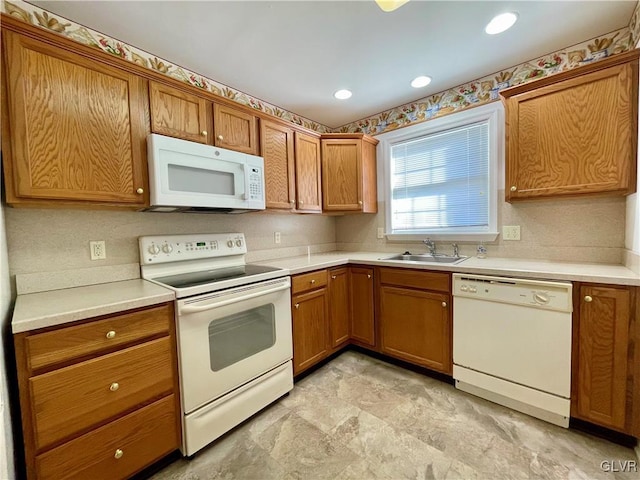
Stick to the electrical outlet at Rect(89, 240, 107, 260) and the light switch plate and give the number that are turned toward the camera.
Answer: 2

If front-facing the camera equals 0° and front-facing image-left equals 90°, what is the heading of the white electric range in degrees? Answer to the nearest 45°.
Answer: approximately 315°

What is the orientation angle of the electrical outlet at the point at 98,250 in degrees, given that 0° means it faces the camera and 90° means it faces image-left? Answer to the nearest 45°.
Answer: approximately 0°

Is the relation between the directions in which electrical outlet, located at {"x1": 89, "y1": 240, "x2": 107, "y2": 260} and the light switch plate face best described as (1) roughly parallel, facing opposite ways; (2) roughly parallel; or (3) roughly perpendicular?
roughly perpendicular

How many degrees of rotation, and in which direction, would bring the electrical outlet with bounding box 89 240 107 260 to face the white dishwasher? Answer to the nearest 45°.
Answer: approximately 45° to its left

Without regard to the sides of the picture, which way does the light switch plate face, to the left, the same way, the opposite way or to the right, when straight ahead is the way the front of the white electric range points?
to the right

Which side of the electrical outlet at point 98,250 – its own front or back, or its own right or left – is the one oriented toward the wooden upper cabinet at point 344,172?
left

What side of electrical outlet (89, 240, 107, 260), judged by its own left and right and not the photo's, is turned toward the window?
left
